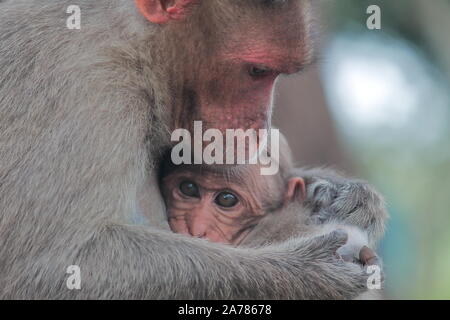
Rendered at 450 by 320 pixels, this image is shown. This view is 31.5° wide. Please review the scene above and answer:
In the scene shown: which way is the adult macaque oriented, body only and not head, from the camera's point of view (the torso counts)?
to the viewer's right

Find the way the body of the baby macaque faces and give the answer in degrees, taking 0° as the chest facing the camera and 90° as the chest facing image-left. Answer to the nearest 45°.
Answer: approximately 45°
